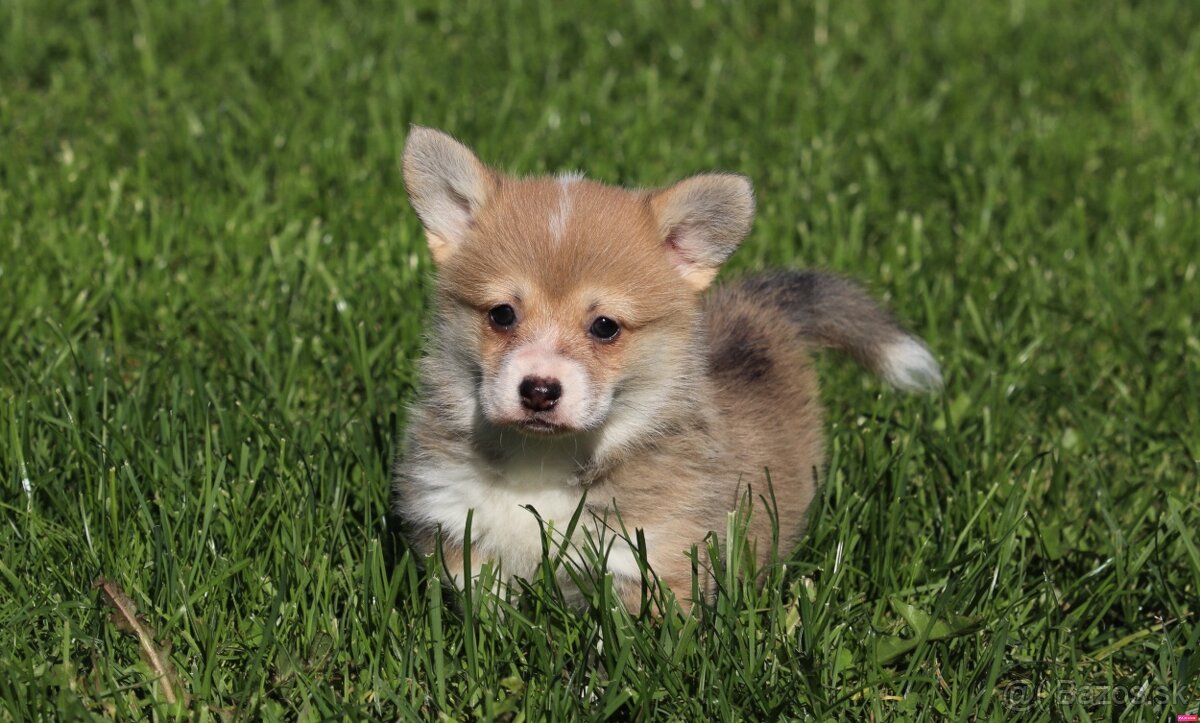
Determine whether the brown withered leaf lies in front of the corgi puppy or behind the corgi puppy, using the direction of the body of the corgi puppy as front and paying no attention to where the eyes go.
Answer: in front

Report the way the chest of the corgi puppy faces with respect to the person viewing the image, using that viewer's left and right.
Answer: facing the viewer and to the left of the viewer
